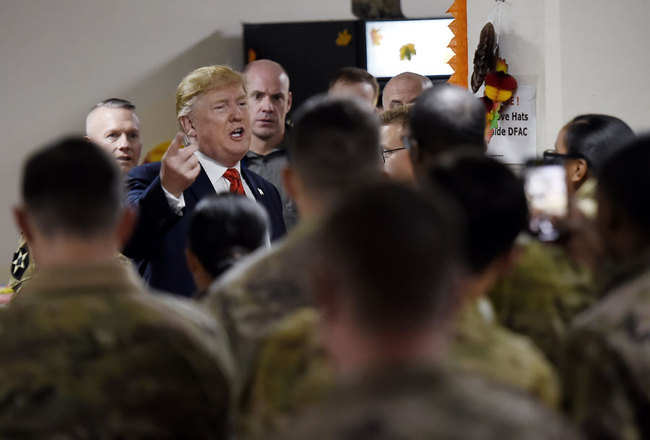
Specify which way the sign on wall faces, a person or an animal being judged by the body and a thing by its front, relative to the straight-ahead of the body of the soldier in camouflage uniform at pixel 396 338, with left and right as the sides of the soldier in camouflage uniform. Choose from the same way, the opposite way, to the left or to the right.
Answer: the opposite way

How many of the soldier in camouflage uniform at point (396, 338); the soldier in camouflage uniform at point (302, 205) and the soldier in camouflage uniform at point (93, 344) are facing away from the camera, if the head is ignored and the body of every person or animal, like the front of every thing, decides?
3

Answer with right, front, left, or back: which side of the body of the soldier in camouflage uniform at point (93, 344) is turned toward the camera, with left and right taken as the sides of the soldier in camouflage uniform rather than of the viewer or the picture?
back

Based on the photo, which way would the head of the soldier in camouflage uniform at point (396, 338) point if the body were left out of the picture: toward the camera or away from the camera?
away from the camera

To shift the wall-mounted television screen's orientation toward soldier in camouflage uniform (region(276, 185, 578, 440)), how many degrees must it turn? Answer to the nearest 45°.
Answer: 0° — it already faces them

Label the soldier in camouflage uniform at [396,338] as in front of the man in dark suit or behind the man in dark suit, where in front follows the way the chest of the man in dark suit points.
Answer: in front

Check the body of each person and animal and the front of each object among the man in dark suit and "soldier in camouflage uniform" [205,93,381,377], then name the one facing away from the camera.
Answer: the soldier in camouflage uniform

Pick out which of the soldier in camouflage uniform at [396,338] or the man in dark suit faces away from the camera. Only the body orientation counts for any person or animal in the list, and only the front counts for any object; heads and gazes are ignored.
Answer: the soldier in camouflage uniform

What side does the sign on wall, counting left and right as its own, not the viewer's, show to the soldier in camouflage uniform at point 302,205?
front

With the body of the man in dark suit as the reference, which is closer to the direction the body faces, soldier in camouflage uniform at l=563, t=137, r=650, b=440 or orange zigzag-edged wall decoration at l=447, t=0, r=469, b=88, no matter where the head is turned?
the soldier in camouflage uniform

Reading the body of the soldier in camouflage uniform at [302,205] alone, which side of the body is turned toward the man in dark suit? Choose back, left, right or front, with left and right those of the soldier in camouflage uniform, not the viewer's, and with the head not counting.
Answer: front

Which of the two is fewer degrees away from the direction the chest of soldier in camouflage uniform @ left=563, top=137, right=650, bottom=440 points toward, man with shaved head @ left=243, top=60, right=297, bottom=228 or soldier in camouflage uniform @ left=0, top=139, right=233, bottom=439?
the man with shaved head

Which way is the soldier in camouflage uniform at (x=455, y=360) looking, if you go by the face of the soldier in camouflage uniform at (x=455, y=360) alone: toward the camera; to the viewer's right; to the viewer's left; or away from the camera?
away from the camera
